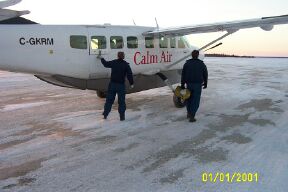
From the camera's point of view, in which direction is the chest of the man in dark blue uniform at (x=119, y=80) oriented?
away from the camera

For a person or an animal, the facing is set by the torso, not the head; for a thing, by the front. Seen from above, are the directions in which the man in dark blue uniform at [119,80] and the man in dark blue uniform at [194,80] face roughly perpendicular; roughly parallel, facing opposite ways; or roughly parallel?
roughly parallel

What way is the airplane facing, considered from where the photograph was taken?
facing away from the viewer and to the right of the viewer

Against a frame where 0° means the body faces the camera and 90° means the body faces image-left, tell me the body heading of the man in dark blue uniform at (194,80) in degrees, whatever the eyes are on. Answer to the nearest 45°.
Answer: approximately 180°

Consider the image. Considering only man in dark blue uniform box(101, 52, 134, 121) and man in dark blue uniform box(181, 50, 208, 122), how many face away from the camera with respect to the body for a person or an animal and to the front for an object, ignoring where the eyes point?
2

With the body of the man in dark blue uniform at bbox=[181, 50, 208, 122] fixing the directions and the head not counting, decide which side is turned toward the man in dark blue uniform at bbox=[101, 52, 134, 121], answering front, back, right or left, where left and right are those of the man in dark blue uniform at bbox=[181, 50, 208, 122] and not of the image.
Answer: left

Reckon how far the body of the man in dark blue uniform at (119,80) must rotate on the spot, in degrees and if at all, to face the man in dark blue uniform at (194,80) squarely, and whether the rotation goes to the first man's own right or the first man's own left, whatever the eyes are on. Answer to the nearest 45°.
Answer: approximately 90° to the first man's own right
